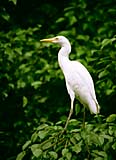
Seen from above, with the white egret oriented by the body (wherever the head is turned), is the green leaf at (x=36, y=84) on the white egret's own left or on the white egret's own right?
on the white egret's own right

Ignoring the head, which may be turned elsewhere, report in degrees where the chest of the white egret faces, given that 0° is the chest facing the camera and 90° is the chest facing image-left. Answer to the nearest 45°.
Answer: approximately 90°
